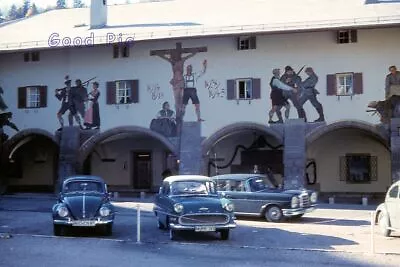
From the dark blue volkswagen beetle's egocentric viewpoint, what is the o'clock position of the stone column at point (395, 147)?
The stone column is roughly at 8 o'clock from the dark blue volkswagen beetle.

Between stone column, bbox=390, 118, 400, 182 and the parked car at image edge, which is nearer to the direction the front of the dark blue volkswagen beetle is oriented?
the parked car at image edge

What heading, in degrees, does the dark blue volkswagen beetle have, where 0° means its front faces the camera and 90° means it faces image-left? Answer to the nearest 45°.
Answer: approximately 0°

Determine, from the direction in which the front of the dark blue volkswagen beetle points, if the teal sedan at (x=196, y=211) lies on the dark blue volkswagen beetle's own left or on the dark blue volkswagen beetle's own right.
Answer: on the dark blue volkswagen beetle's own left

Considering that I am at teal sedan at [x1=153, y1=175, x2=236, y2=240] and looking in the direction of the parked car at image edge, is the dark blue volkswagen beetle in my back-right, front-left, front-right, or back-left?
back-left

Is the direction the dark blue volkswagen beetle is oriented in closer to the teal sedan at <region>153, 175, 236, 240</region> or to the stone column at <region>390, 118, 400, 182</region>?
the teal sedan

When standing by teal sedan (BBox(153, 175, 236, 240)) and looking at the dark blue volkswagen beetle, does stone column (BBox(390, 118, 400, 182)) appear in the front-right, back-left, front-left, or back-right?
back-right

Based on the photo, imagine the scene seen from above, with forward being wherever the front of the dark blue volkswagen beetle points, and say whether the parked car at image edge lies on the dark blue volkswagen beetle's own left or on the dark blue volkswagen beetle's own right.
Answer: on the dark blue volkswagen beetle's own left

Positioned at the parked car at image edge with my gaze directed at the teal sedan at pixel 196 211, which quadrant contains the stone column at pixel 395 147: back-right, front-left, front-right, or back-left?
back-right
